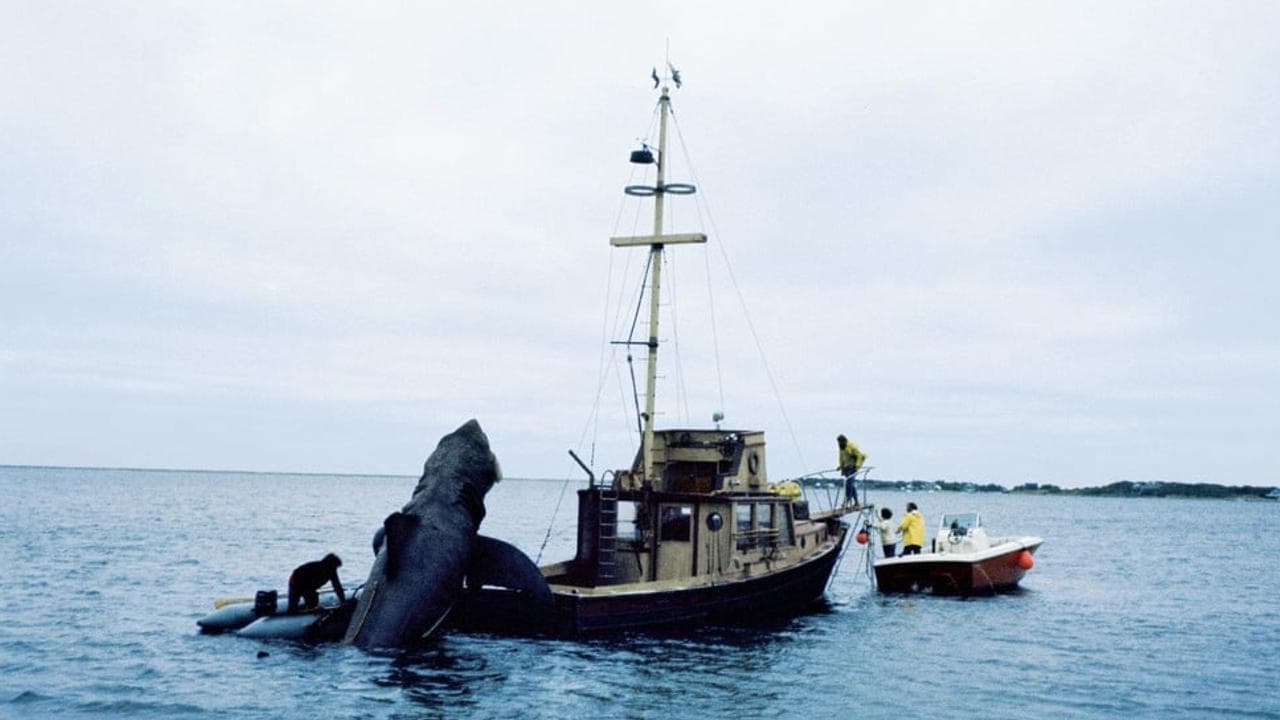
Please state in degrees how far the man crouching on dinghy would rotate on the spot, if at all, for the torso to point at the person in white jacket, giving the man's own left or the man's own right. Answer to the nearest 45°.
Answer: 0° — they already face them

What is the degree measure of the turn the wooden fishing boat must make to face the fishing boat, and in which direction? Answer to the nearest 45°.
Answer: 0° — it already faces it

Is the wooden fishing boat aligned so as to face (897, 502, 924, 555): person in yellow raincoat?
yes

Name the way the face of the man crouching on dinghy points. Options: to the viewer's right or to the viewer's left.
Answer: to the viewer's right

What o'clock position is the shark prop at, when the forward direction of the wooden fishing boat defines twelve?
The shark prop is roughly at 6 o'clock from the wooden fishing boat.

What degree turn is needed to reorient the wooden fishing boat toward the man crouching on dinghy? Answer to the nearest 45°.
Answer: approximately 135° to its left

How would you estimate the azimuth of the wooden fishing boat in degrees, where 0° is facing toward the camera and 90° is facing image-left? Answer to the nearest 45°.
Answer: approximately 225°

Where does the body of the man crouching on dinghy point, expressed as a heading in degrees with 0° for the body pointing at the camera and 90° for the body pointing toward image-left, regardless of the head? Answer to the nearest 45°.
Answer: approximately 270°
